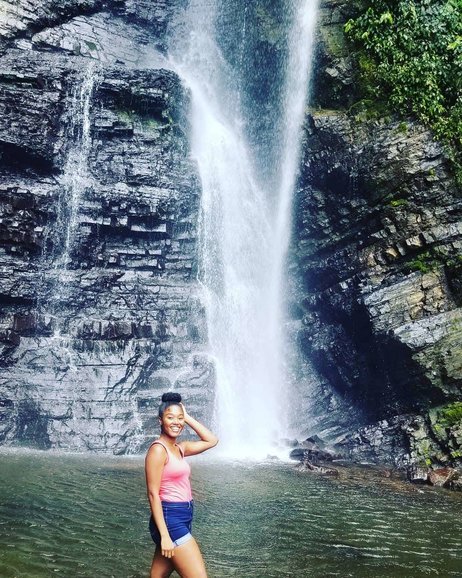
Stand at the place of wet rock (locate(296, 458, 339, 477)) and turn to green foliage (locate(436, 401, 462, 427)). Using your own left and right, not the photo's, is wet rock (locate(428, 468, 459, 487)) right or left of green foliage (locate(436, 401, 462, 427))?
right

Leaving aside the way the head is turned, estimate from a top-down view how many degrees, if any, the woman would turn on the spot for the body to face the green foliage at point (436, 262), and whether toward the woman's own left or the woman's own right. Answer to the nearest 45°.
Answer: approximately 90° to the woman's own left

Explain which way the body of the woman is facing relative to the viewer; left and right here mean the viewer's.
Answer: facing the viewer and to the right of the viewer

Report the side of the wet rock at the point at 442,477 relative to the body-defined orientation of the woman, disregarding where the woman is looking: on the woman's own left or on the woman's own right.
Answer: on the woman's own left

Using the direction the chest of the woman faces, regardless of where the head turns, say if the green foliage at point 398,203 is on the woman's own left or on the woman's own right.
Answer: on the woman's own left
